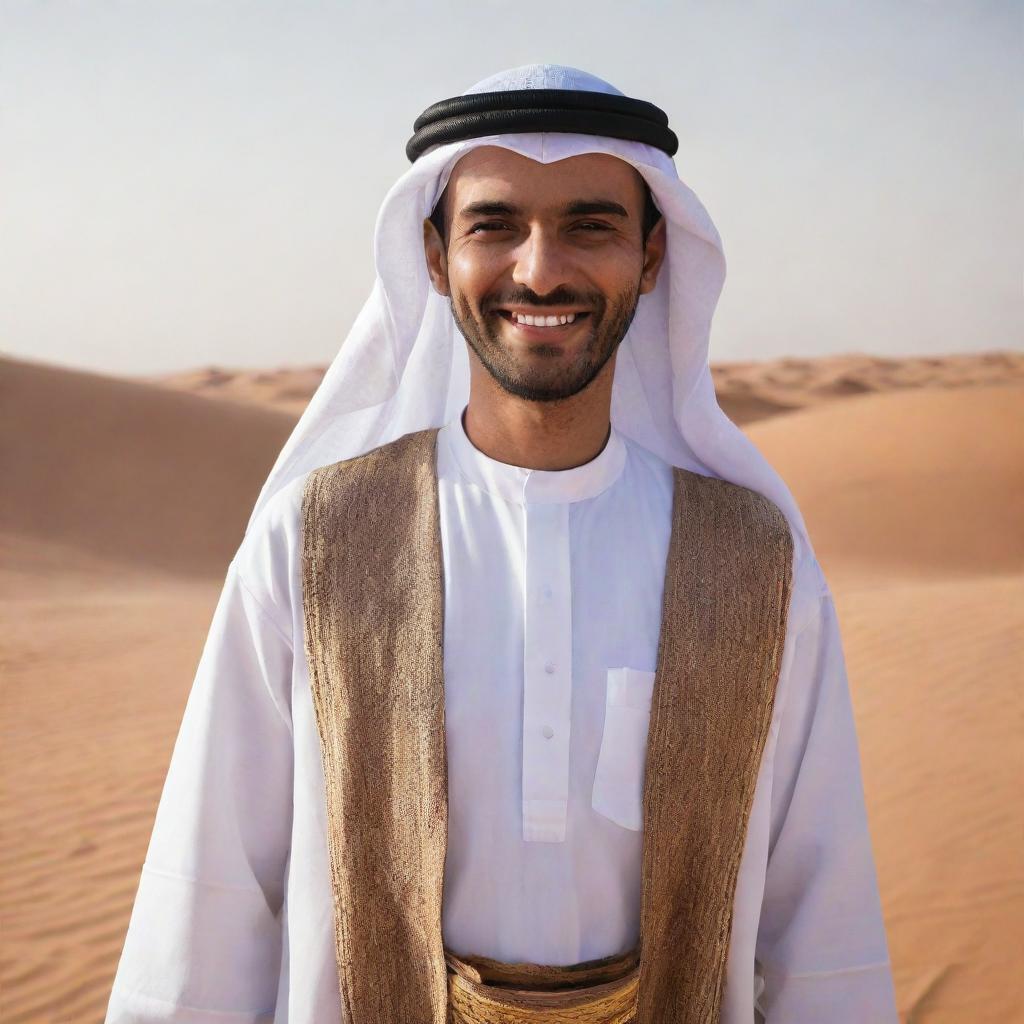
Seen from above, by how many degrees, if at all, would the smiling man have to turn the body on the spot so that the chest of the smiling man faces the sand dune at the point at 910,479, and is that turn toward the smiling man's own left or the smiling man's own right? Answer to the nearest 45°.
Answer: approximately 180°

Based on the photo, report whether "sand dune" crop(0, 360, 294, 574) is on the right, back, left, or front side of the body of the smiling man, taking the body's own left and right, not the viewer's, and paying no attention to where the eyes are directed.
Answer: back

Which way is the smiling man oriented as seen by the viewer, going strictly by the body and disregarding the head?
toward the camera

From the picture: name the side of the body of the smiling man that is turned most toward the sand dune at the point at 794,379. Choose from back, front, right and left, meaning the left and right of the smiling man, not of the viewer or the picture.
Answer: back
